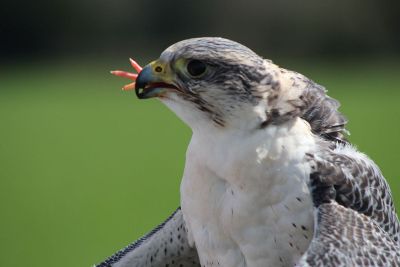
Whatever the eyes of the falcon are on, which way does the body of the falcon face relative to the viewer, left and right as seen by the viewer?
facing the viewer and to the left of the viewer
